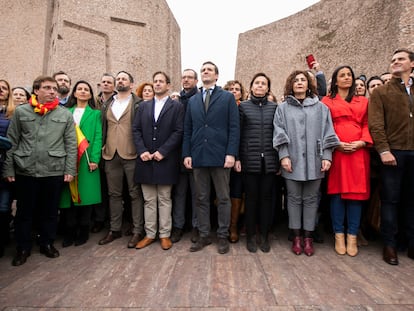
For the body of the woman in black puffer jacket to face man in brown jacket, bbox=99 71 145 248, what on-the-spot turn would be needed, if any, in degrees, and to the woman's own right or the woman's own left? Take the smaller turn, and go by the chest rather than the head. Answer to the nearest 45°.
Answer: approximately 90° to the woman's own right

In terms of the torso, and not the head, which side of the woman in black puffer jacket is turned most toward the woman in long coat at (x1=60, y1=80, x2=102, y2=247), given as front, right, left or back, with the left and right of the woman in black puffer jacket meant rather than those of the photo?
right

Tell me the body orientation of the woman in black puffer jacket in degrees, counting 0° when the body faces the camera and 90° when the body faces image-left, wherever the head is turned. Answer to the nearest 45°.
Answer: approximately 0°

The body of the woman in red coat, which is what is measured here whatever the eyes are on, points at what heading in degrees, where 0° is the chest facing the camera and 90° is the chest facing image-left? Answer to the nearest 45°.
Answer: approximately 0°

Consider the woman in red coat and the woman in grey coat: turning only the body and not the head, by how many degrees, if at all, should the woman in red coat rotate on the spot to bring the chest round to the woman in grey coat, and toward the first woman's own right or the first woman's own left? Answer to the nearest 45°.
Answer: approximately 45° to the first woman's own right

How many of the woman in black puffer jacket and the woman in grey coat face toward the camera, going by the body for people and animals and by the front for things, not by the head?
2

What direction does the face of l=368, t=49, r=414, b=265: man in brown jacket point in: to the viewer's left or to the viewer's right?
to the viewer's left

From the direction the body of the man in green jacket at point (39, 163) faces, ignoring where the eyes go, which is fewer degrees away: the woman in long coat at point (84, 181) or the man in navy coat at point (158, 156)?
the man in navy coat
